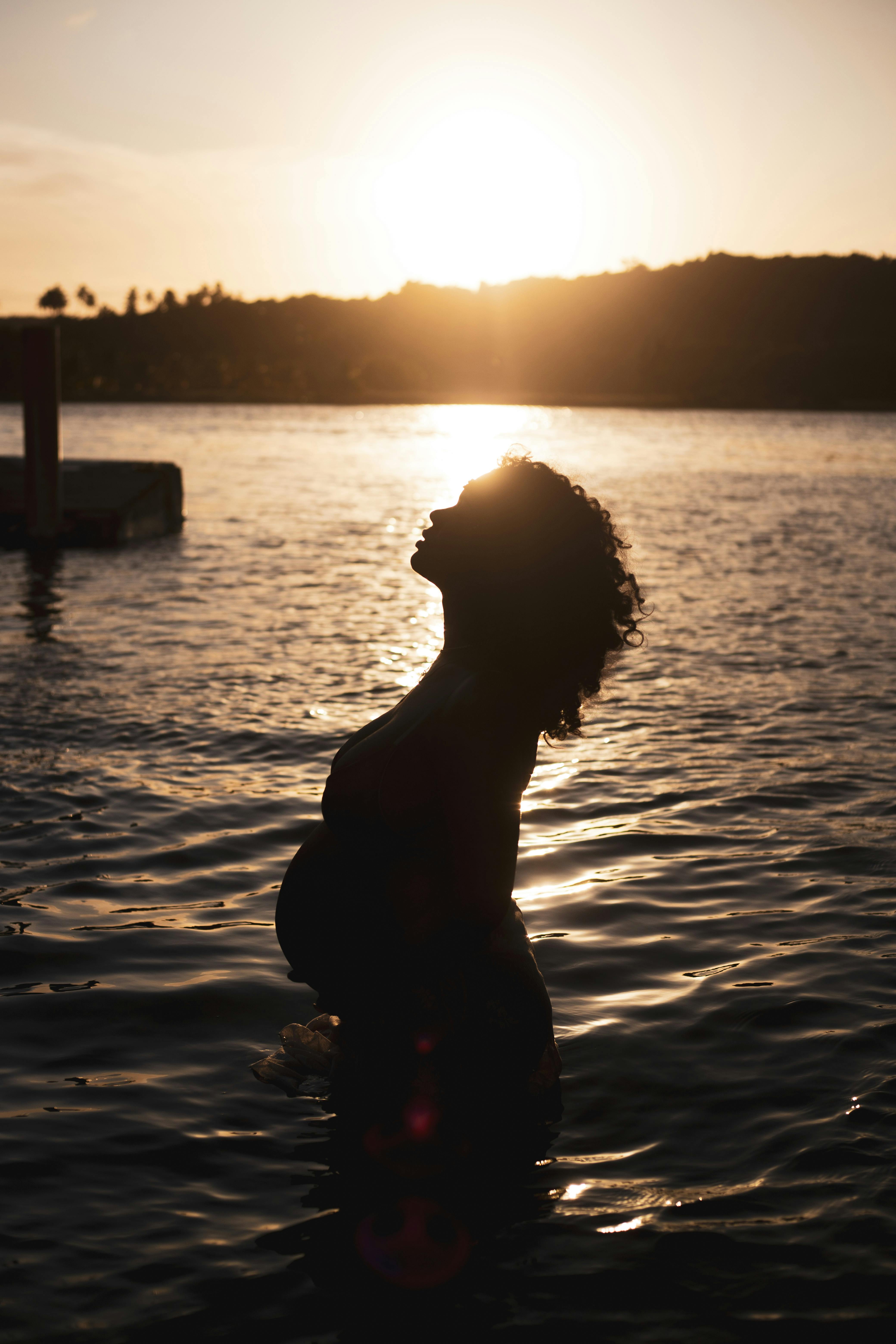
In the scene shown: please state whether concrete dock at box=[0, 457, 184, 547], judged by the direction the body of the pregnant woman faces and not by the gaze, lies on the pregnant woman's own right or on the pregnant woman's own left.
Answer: on the pregnant woman's own right

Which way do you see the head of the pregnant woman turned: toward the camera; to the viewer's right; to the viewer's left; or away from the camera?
to the viewer's left

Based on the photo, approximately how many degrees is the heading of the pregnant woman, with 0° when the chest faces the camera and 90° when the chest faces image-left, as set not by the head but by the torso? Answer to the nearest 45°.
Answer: approximately 90°

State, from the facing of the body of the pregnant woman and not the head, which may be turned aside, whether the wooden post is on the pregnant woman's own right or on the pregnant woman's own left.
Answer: on the pregnant woman's own right
